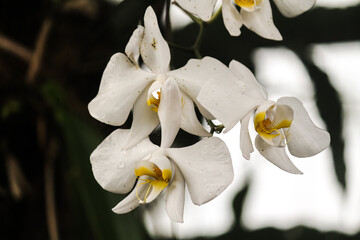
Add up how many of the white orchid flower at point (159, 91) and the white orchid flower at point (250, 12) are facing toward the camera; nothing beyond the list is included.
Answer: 2

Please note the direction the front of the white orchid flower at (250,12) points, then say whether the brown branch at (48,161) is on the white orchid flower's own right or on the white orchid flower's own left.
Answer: on the white orchid flower's own right

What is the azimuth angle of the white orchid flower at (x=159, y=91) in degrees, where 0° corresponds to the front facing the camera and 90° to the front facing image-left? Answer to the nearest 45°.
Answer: approximately 0°

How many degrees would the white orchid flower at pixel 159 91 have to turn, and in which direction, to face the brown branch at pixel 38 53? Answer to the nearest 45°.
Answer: approximately 135° to its right

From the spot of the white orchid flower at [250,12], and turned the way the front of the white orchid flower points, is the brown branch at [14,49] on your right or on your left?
on your right

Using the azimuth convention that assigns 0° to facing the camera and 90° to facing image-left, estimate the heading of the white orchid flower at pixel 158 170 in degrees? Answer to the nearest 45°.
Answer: approximately 45°

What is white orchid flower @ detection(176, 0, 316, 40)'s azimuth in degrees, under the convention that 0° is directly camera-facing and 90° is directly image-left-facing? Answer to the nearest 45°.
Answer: approximately 0°

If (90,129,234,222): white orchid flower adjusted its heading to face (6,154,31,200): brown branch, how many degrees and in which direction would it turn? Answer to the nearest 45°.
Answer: approximately 90° to its right
